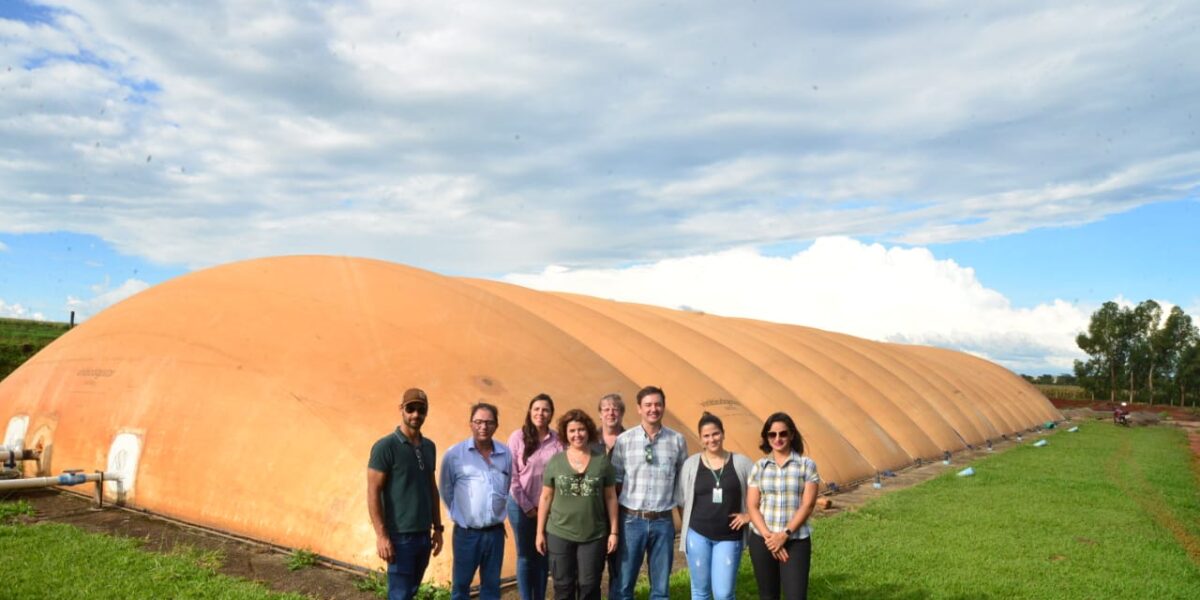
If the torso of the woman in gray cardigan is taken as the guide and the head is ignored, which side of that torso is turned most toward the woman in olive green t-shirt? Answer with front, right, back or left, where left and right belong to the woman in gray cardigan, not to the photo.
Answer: right

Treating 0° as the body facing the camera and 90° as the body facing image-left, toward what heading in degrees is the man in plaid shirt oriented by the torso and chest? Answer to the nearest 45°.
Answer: approximately 0°

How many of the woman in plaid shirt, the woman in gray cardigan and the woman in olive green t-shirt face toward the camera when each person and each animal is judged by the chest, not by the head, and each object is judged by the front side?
3

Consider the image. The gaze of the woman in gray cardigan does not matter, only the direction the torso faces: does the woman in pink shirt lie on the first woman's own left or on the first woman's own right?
on the first woman's own right

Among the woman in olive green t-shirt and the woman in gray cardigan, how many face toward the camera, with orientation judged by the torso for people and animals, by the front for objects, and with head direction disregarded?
2

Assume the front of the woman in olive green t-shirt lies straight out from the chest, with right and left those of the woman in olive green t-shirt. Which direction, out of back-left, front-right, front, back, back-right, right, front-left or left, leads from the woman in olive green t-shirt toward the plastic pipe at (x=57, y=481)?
back-right

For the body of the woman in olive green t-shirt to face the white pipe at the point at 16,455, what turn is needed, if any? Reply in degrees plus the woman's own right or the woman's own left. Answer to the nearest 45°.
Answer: approximately 135° to the woman's own right

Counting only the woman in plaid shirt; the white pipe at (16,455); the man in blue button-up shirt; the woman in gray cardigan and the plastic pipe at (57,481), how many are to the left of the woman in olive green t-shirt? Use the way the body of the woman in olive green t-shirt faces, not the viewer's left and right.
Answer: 2
